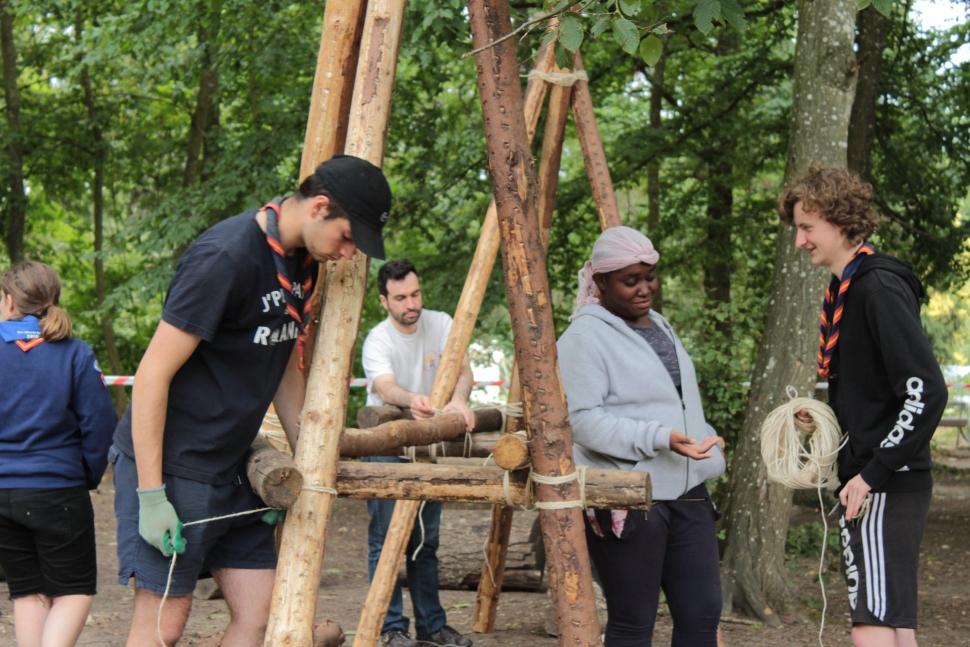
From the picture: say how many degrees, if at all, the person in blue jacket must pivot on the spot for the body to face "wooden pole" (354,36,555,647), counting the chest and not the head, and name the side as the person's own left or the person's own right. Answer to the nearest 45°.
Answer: approximately 45° to the person's own right

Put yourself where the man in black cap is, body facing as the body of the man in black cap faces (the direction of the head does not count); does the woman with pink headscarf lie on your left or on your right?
on your left

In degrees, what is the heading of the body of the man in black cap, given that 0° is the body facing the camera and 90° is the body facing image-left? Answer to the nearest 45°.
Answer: approximately 315°

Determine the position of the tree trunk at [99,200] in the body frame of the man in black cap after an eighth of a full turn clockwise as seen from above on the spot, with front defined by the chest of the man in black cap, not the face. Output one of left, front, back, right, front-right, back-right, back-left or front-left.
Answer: back

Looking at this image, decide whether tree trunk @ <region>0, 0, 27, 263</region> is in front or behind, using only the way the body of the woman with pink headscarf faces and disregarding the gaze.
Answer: behind

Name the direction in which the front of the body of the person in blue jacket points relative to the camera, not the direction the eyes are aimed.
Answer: away from the camera

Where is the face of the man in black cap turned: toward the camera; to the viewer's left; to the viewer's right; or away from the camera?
to the viewer's right

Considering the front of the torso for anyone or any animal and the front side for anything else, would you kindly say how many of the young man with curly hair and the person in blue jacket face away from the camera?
1

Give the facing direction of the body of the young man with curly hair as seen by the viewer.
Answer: to the viewer's left

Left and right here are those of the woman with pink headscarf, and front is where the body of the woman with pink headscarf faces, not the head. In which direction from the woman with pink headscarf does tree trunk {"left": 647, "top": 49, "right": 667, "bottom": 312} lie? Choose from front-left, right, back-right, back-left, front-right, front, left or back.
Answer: back-left

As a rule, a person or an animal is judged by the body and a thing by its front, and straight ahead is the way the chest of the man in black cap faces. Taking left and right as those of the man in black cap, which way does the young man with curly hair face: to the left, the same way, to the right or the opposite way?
the opposite way

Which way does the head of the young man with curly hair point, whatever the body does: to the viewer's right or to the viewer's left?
to the viewer's left

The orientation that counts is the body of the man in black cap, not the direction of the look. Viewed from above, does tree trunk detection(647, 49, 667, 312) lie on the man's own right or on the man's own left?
on the man's own left

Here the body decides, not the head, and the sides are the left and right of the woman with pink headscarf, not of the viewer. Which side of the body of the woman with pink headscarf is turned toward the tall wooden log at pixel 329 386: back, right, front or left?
right

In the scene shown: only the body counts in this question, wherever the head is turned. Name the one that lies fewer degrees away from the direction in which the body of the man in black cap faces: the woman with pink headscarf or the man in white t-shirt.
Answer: the woman with pink headscarf

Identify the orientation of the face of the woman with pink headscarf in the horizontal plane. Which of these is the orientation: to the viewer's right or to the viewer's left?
to the viewer's right
